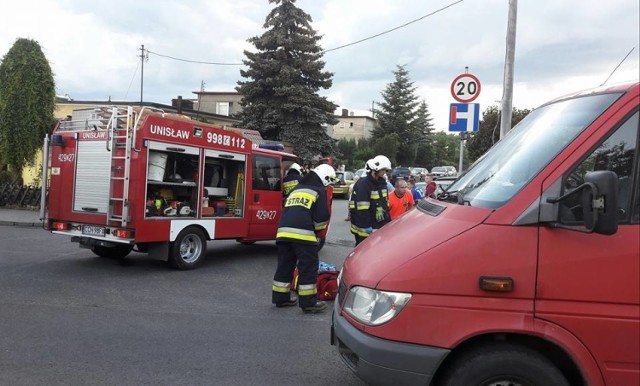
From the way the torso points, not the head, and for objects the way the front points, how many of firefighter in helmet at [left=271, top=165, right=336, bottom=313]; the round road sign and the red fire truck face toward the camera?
1

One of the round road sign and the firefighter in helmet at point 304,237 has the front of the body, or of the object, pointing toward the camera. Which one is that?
the round road sign

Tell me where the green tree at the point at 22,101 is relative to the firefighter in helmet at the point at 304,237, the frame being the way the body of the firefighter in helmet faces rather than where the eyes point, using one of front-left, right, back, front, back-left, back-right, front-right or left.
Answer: left

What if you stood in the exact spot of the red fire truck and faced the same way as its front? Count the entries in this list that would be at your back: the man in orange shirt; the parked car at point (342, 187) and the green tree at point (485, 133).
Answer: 0

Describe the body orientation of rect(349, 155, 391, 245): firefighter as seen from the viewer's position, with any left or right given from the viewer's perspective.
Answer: facing the viewer and to the right of the viewer

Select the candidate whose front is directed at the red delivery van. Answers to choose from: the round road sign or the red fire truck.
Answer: the round road sign

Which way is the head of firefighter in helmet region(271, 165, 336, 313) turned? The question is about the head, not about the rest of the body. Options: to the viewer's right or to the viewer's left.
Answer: to the viewer's right

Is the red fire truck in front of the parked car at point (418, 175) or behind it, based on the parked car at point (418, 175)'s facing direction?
in front

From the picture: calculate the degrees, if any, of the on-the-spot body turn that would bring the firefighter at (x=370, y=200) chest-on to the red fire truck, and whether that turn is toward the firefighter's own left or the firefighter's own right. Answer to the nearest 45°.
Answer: approximately 135° to the firefighter's own right

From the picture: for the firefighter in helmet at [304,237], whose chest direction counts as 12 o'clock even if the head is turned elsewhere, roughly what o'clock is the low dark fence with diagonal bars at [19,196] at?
The low dark fence with diagonal bars is roughly at 9 o'clock from the firefighter in helmet.

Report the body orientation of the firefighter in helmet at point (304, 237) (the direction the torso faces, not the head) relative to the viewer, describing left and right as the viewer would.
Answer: facing away from the viewer and to the right of the viewer

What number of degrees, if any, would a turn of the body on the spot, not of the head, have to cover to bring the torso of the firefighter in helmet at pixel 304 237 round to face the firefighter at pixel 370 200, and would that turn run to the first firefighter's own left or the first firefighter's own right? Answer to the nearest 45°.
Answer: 0° — they already face them

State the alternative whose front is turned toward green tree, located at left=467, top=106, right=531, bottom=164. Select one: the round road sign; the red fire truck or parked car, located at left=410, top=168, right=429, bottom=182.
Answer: the red fire truck

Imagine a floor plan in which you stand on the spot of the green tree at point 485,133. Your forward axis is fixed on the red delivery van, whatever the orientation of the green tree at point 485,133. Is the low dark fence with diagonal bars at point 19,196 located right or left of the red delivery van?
right

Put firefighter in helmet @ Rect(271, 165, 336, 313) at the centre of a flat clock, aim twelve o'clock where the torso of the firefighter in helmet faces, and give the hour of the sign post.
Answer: The sign post is roughly at 12 o'clock from the firefighter in helmet.

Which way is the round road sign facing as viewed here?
toward the camera

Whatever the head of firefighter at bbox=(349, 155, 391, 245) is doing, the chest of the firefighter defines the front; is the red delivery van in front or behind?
in front
